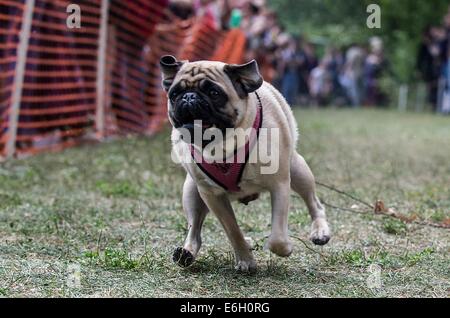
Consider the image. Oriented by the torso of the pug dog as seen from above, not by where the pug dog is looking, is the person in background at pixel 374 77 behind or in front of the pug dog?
behind

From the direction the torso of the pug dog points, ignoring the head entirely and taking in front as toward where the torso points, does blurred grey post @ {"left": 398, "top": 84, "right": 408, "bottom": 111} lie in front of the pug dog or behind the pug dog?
behind

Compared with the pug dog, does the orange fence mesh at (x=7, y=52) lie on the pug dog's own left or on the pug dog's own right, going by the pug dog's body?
on the pug dog's own right

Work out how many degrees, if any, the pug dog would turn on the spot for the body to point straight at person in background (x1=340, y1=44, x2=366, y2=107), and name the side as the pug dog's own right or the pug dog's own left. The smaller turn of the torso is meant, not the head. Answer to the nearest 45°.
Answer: approximately 135° to the pug dog's own right

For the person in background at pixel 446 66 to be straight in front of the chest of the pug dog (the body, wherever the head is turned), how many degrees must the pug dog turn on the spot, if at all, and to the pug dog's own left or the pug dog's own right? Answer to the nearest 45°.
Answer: approximately 135° to the pug dog's own right

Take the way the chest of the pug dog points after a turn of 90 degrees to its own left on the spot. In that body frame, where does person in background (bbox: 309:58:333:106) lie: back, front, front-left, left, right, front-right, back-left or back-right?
back-left

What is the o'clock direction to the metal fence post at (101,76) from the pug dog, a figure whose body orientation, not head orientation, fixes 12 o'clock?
The metal fence post is roughly at 4 o'clock from the pug dog.

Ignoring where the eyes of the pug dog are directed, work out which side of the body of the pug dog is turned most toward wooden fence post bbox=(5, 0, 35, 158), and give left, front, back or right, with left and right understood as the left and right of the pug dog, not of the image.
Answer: right

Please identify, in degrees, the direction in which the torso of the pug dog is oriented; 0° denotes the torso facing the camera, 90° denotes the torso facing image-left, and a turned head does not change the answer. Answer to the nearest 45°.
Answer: approximately 45°

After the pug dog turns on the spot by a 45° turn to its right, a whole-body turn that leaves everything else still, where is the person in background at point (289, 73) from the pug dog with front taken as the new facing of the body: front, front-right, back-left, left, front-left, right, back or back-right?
right
